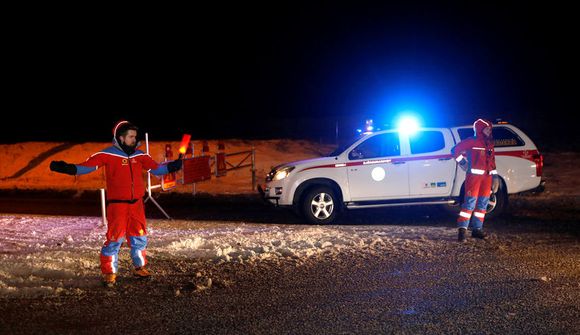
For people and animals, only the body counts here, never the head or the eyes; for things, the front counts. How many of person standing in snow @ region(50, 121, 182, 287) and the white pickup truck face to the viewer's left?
1

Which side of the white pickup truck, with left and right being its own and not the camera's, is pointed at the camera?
left

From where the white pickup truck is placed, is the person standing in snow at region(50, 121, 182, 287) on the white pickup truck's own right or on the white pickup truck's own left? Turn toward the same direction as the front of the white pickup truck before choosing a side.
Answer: on the white pickup truck's own left

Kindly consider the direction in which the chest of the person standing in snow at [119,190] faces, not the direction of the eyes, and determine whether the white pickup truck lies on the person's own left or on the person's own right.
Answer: on the person's own left
